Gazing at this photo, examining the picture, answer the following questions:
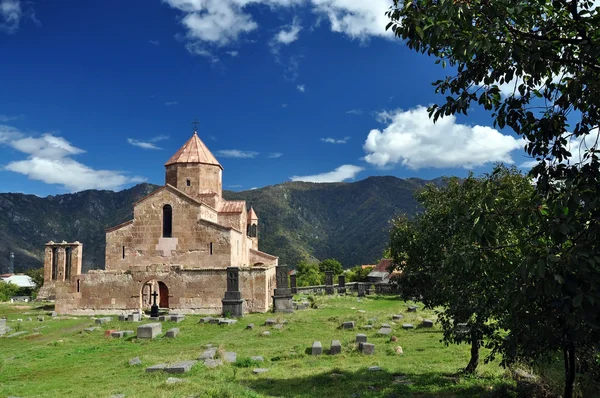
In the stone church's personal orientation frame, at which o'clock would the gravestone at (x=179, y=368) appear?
The gravestone is roughly at 12 o'clock from the stone church.

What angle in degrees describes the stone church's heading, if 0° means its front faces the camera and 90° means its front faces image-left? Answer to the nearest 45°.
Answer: approximately 0°
